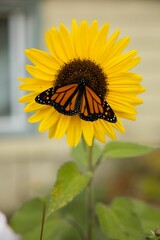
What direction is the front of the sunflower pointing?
toward the camera
